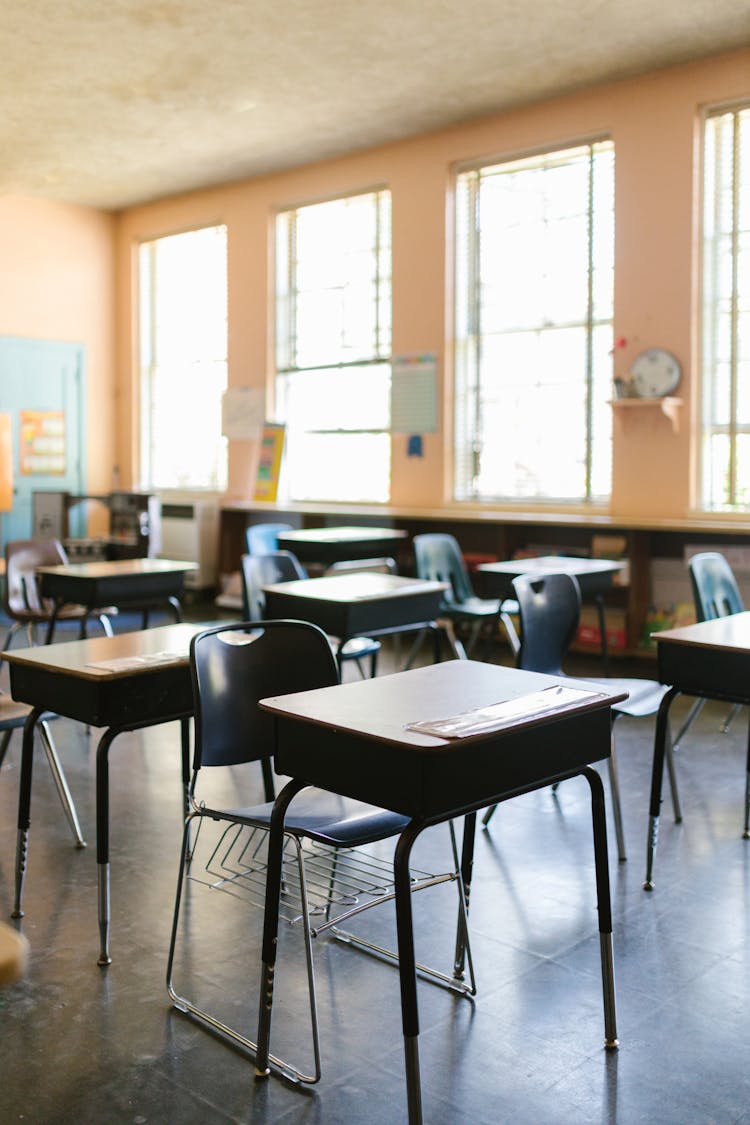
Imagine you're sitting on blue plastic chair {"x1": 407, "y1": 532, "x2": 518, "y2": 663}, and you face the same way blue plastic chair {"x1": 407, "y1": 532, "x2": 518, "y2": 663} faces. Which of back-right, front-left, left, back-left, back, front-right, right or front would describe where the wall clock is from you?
left

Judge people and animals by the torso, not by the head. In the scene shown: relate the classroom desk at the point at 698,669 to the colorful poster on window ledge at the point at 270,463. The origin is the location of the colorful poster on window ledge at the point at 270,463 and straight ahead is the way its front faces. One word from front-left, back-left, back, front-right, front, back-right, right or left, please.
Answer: front-left

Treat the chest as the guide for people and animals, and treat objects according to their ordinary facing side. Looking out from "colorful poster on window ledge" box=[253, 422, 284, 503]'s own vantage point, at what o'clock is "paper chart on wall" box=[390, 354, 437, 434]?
The paper chart on wall is roughly at 9 o'clock from the colorful poster on window ledge.

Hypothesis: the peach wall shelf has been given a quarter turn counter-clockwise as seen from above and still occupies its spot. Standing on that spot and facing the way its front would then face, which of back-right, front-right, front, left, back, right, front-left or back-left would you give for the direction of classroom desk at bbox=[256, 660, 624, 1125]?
front-right

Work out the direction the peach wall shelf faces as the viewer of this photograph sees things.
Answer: facing the viewer and to the left of the viewer

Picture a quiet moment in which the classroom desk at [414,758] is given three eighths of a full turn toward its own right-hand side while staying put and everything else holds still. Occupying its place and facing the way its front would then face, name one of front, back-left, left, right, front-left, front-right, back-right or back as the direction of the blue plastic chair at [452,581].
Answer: left

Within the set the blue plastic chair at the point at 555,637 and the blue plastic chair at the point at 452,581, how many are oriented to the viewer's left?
0

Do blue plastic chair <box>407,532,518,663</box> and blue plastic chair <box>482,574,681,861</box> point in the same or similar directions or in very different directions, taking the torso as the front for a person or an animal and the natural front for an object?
same or similar directions

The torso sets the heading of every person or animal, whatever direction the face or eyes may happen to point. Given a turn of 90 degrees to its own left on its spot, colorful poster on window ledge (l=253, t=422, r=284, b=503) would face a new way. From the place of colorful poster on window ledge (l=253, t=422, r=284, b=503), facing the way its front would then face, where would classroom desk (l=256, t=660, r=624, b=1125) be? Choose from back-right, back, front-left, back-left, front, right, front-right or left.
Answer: front-right

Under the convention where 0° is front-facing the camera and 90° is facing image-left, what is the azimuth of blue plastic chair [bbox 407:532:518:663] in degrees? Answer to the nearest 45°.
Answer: approximately 315°

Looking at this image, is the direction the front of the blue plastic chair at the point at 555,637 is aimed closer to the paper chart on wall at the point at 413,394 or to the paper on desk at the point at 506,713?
the paper on desk

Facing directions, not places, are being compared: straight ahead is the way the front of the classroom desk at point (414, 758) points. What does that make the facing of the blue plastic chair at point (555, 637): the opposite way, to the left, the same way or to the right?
the opposite way

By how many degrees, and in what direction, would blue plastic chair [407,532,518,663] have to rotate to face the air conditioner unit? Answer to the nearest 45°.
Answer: approximately 180°

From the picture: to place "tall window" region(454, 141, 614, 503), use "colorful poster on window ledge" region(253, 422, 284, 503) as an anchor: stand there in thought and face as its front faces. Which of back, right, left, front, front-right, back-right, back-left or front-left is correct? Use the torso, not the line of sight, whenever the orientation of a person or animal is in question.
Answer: left

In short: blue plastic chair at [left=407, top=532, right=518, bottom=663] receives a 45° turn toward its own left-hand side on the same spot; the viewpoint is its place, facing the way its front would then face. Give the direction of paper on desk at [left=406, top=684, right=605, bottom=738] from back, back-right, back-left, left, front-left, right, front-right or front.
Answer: right

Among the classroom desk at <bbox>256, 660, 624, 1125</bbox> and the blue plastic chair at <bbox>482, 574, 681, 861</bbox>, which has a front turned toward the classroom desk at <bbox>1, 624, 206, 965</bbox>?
the classroom desk at <bbox>256, 660, 624, 1125</bbox>
